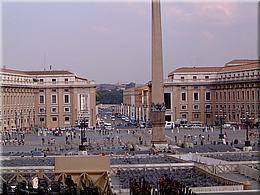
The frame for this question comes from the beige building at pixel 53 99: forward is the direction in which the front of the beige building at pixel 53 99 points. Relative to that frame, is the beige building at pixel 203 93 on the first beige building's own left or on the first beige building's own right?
on the first beige building's own left

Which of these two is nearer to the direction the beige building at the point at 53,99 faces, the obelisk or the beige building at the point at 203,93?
the obelisk

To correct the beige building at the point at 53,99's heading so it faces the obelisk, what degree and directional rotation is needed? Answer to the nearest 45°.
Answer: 0° — it already faces it

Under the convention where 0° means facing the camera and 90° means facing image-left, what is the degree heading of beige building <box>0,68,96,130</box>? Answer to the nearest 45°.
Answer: approximately 0°
